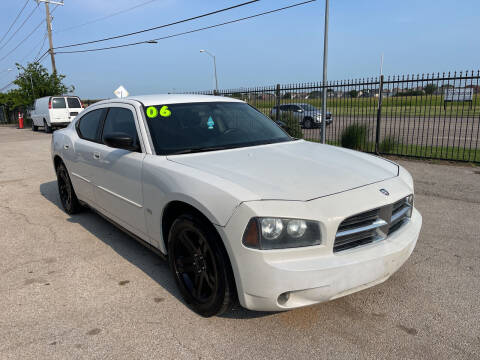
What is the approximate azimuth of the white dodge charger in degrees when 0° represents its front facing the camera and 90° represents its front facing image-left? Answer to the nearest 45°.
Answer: approximately 315°

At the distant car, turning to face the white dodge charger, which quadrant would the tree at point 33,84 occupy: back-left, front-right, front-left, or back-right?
back-right

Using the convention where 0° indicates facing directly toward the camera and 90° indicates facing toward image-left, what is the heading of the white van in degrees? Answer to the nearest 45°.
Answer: approximately 135°

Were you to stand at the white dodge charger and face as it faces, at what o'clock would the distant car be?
The distant car is roughly at 8 o'clock from the white dodge charger.

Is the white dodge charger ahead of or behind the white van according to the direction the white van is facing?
behind

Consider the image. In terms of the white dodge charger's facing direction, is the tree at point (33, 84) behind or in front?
behind

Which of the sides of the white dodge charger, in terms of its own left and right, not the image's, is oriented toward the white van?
back

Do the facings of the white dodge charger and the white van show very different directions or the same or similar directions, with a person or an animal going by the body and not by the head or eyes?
very different directions
